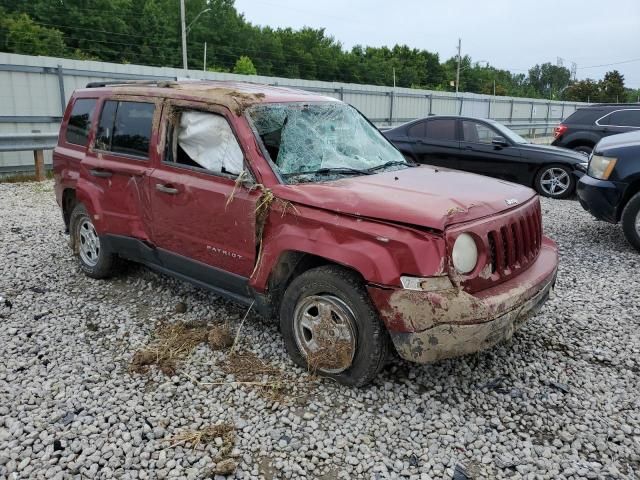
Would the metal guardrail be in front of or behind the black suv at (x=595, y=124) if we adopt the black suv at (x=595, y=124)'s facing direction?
behind

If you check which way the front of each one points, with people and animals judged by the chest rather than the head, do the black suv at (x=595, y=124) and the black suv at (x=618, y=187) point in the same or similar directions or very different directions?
very different directions

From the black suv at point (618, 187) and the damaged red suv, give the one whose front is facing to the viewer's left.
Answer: the black suv

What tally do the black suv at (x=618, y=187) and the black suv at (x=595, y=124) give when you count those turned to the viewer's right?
1

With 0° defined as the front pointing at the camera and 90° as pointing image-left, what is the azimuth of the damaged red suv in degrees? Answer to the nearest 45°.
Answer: approximately 315°

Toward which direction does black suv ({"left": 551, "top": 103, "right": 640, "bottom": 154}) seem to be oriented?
to the viewer's right
